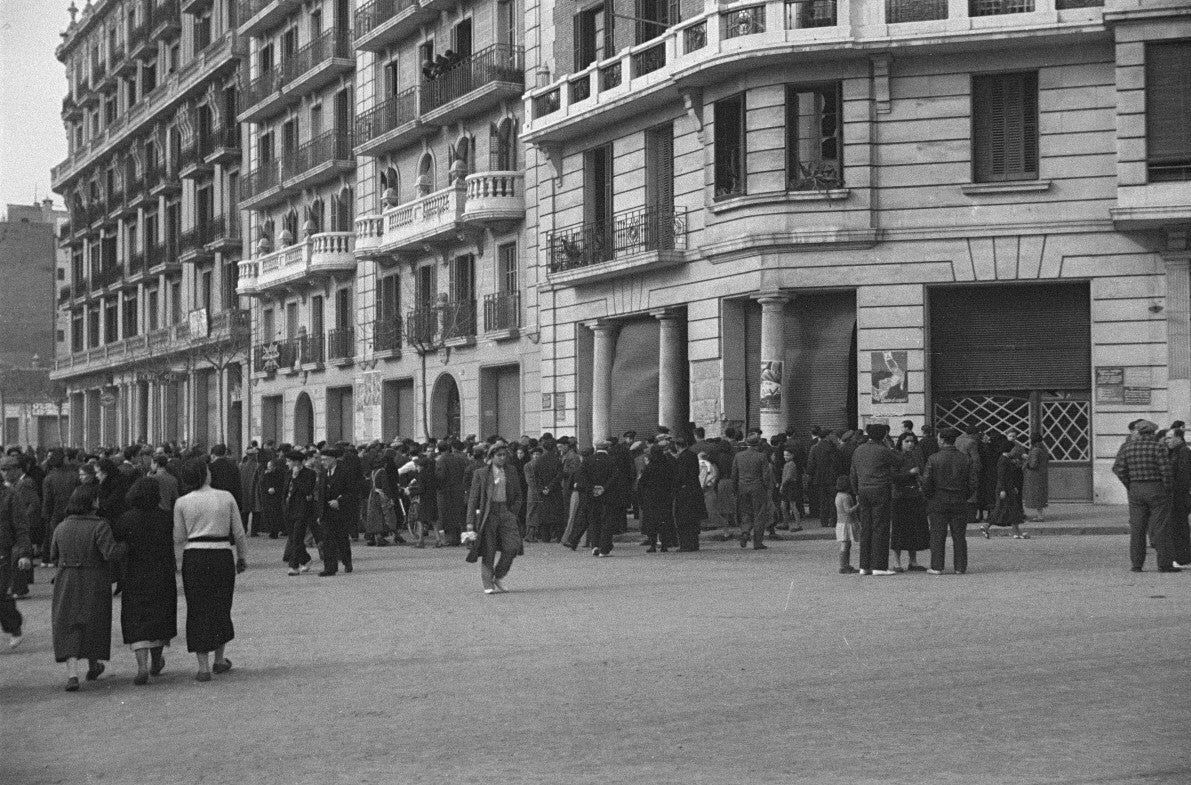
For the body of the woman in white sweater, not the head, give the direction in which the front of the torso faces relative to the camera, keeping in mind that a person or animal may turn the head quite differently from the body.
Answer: away from the camera

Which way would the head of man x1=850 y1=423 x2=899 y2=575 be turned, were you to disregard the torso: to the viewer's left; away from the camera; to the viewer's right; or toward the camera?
away from the camera

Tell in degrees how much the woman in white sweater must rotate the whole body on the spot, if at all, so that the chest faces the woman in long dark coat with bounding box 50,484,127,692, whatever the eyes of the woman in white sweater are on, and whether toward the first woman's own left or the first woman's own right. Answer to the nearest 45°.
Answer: approximately 90° to the first woman's own left

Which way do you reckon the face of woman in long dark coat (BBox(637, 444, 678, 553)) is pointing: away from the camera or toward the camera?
away from the camera

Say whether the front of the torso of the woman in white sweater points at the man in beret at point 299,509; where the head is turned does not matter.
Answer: yes

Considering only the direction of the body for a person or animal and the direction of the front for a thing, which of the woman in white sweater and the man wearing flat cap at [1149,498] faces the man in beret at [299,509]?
the woman in white sweater

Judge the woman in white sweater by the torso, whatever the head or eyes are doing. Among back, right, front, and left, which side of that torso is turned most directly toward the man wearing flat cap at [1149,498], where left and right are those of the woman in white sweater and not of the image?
right

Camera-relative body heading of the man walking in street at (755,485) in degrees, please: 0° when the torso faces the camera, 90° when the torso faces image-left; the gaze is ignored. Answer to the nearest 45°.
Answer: approximately 180°

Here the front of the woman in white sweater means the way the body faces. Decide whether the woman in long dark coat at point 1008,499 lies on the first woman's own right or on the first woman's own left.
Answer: on the first woman's own right
